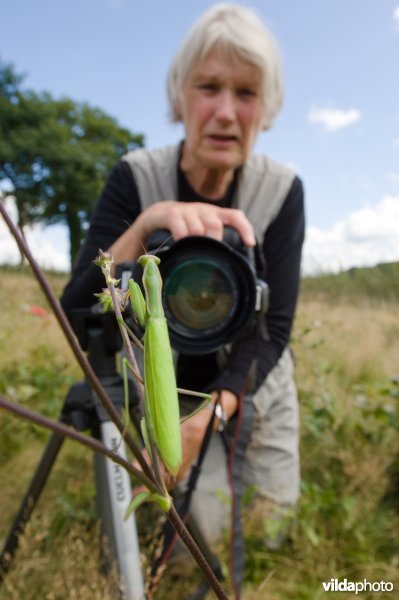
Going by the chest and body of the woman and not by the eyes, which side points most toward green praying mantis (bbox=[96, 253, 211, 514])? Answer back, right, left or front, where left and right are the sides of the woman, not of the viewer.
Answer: front

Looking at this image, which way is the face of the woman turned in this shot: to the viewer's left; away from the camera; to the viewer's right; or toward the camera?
toward the camera

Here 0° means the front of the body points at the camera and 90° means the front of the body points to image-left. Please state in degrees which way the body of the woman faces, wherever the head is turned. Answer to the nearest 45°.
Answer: approximately 0°

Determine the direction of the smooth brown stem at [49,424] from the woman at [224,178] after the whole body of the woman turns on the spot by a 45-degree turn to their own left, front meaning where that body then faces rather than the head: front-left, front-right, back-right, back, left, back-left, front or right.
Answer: front-right

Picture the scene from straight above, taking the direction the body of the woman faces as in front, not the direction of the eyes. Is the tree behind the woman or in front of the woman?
behind

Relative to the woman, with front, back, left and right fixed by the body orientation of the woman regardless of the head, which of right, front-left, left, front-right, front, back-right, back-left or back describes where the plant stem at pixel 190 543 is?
front

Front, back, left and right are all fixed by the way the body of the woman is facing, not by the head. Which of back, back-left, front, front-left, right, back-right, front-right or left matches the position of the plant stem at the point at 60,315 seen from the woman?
front

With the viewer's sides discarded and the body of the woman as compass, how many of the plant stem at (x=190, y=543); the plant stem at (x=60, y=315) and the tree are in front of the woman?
2
